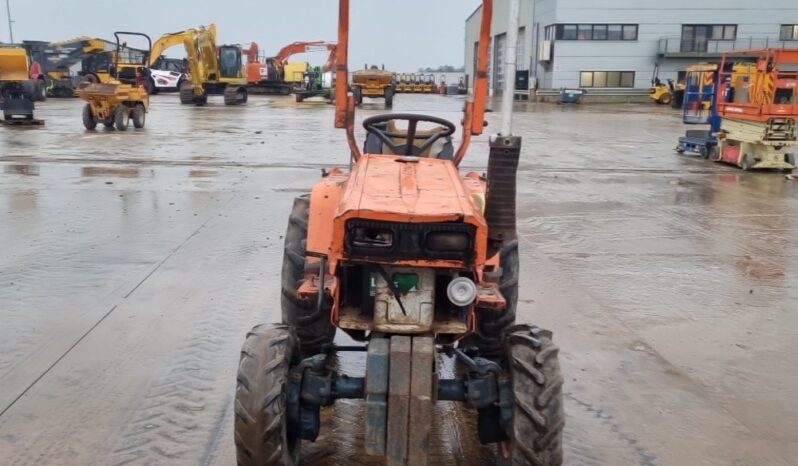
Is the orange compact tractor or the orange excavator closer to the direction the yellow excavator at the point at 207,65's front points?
the orange compact tractor

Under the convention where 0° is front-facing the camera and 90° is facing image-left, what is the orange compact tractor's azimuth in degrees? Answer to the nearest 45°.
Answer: approximately 0°

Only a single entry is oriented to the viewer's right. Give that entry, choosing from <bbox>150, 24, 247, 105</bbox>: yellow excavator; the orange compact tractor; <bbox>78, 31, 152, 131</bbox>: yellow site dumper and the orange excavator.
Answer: the orange excavator

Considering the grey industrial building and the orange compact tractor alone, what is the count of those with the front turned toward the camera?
2

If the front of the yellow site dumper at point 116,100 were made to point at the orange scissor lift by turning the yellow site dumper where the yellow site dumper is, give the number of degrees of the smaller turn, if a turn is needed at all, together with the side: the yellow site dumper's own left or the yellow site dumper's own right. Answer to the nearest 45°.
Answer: approximately 90° to the yellow site dumper's own left

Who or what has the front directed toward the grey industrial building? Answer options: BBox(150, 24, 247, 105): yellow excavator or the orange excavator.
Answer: the orange excavator

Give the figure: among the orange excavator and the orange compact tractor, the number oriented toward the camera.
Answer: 1

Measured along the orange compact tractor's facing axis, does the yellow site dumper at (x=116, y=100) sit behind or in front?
behind

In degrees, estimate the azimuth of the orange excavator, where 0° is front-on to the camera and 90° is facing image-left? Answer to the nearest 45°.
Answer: approximately 270°
